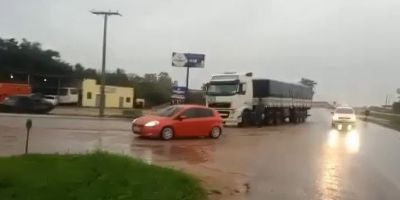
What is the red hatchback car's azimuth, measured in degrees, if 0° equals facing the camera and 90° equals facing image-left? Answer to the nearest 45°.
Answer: approximately 45°

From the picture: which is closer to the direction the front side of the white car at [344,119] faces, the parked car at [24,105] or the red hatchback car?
the red hatchback car

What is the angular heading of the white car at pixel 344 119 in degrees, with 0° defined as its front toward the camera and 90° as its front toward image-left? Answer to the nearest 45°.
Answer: approximately 0°

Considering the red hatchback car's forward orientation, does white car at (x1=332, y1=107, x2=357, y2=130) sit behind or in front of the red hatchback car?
behind

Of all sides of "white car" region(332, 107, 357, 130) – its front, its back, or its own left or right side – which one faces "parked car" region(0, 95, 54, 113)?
right

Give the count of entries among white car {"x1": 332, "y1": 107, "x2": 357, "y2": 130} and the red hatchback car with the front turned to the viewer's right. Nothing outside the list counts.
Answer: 0

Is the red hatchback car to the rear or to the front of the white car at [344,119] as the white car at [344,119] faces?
to the front
